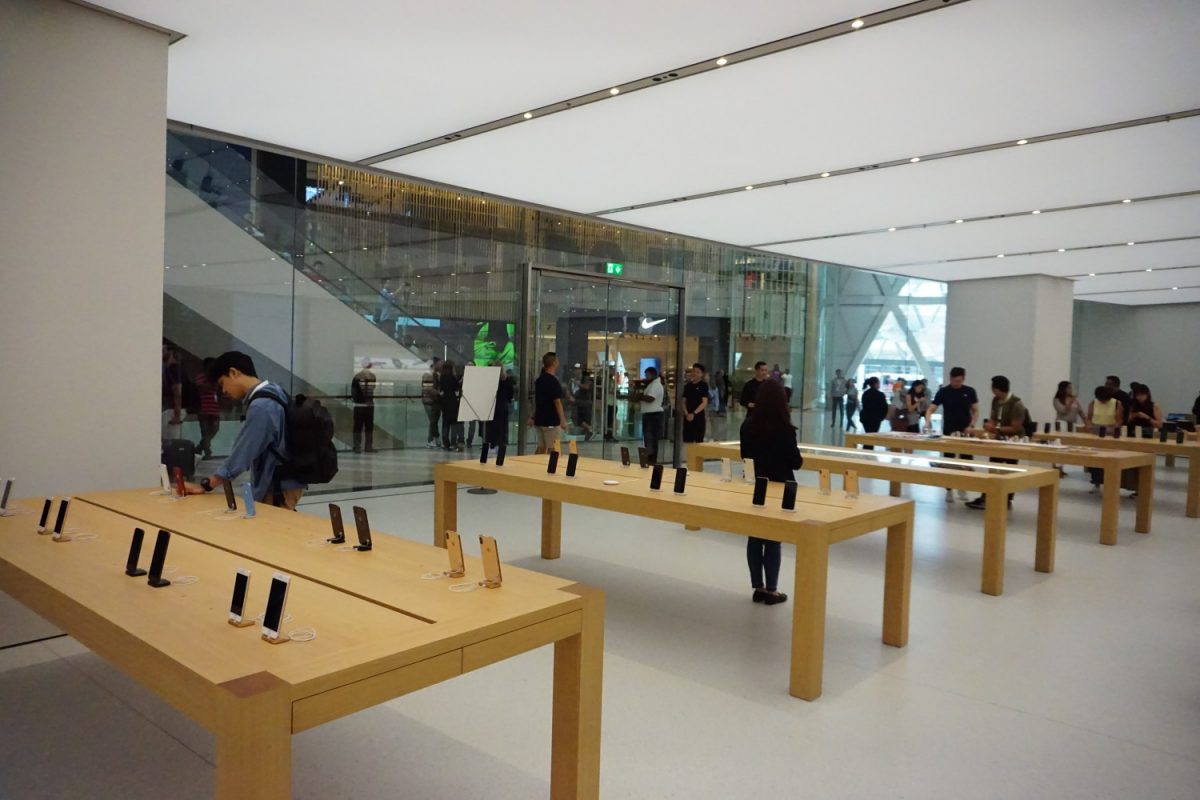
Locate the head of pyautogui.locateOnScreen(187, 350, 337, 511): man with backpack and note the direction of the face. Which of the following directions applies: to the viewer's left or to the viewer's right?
to the viewer's left

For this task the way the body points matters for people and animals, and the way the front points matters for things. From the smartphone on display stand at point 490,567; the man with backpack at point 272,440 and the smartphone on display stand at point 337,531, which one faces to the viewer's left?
the man with backpack

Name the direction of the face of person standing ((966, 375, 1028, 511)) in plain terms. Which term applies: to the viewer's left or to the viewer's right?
to the viewer's left

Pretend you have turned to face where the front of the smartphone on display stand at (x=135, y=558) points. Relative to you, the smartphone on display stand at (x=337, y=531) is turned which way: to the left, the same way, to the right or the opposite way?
the opposite way

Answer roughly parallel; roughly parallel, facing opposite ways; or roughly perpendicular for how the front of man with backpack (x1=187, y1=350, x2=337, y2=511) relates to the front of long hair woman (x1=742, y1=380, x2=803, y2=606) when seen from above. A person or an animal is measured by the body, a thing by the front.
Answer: roughly parallel, facing opposite ways

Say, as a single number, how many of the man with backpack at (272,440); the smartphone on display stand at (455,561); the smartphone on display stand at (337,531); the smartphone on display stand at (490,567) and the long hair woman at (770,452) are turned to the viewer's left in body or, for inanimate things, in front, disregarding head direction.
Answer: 1

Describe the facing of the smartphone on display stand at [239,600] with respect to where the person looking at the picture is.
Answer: facing the viewer and to the left of the viewer

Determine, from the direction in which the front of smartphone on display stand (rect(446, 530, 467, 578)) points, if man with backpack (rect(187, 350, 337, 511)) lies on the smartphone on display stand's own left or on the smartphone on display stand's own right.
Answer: on the smartphone on display stand's own left

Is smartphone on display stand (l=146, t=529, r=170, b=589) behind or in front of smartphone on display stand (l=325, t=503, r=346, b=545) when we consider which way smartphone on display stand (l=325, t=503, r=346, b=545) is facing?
behind

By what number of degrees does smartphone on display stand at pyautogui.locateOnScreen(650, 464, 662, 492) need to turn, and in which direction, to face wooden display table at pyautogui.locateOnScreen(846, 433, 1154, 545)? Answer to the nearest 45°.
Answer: approximately 180°

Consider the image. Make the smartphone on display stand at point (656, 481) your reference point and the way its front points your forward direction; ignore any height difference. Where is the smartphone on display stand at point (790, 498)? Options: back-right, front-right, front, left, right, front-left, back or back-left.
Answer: left

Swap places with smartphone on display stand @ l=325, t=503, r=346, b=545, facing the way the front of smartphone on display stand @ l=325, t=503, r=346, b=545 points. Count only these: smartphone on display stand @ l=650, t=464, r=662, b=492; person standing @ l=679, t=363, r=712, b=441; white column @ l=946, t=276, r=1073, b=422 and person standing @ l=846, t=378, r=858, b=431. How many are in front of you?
4

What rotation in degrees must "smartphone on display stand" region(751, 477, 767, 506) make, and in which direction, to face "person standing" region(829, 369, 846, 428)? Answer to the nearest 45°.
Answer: approximately 135° to its right

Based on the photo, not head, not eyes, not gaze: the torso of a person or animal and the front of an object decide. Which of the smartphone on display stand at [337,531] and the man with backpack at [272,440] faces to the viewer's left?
the man with backpack

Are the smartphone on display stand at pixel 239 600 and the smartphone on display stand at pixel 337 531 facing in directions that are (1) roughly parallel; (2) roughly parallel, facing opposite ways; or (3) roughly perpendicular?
roughly parallel, facing opposite ways
